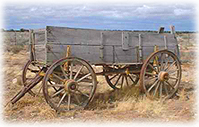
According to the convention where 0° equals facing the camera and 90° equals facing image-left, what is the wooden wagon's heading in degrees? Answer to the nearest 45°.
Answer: approximately 45°
